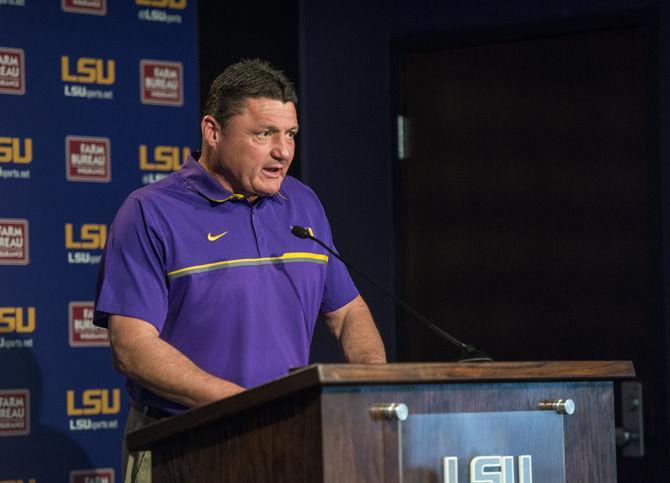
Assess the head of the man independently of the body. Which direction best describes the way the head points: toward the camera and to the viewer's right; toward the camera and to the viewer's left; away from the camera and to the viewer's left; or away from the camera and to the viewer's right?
toward the camera and to the viewer's right

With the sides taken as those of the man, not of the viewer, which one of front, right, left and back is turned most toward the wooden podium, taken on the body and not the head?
front

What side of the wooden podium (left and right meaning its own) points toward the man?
back

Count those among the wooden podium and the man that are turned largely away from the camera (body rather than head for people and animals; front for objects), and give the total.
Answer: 0
